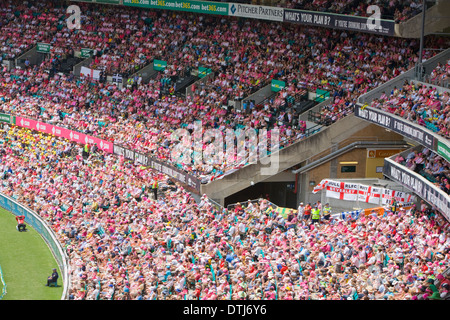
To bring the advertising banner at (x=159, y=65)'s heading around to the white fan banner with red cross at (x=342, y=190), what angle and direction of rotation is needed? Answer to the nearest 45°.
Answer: approximately 45° to its left

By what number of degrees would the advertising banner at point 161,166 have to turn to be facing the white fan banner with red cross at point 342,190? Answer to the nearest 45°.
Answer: approximately 90° to its left

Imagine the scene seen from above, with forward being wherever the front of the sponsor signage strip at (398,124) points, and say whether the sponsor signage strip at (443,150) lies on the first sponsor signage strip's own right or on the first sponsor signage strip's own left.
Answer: on the first sponsor signage strip's own left

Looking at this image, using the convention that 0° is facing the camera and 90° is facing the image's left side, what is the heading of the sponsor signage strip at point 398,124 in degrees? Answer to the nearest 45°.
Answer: approximately 45°

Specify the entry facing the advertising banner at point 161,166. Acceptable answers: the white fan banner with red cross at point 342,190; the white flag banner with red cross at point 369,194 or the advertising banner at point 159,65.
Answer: the advertising banner at point 159,65

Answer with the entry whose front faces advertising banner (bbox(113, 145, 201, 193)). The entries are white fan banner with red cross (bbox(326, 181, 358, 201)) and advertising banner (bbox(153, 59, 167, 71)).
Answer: advertising banner (bbox(153, 59, 167, 71))

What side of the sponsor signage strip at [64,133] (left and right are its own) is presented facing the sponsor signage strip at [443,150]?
left

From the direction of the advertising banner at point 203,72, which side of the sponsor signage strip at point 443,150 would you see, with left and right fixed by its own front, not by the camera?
right

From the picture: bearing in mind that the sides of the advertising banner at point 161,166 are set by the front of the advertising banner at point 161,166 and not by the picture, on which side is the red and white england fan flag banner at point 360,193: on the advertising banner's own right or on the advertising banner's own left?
on the advertising banner's own left

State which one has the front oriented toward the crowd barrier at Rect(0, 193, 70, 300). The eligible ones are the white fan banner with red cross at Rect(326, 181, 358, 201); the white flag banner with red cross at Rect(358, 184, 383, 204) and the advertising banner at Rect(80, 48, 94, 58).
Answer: the advertising banner at Rect(80, 48, 94, 58)

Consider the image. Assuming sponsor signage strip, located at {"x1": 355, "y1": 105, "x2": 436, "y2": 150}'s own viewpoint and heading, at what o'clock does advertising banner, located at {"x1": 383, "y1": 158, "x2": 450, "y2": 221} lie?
The advertising banner is roughly at 10 o'clock from the sponsor signage strip.
